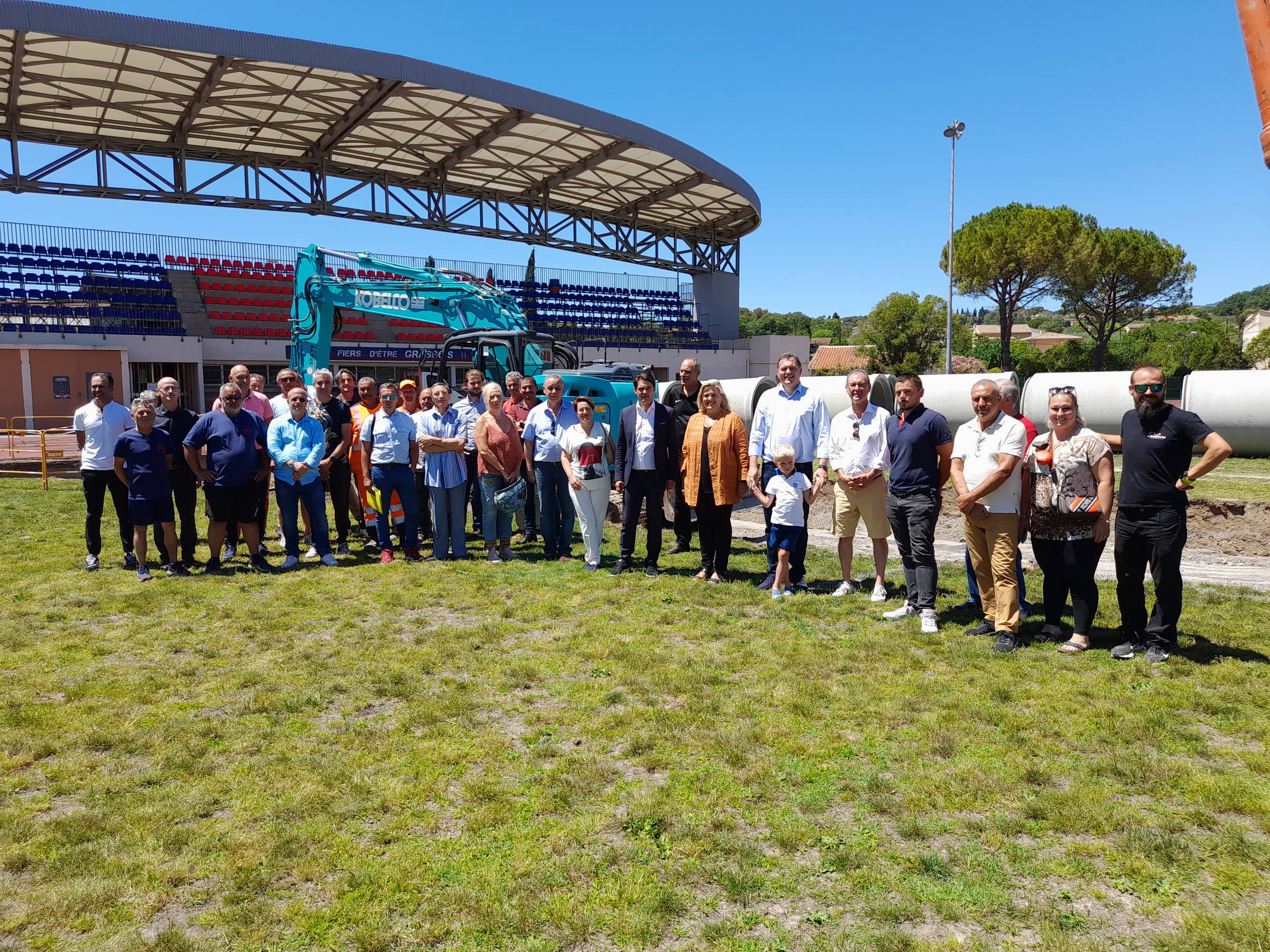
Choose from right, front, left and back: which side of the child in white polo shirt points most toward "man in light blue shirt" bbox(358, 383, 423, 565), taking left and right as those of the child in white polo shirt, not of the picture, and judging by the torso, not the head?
right

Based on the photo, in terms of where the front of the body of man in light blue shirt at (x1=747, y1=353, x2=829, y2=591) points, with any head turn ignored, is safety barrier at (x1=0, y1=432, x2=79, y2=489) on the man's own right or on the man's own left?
on the man's own right

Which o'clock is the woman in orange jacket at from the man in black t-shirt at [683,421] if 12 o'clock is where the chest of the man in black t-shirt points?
The woman in orange jacket is roughly at 10 o'clock from the man in black t-shirt.
